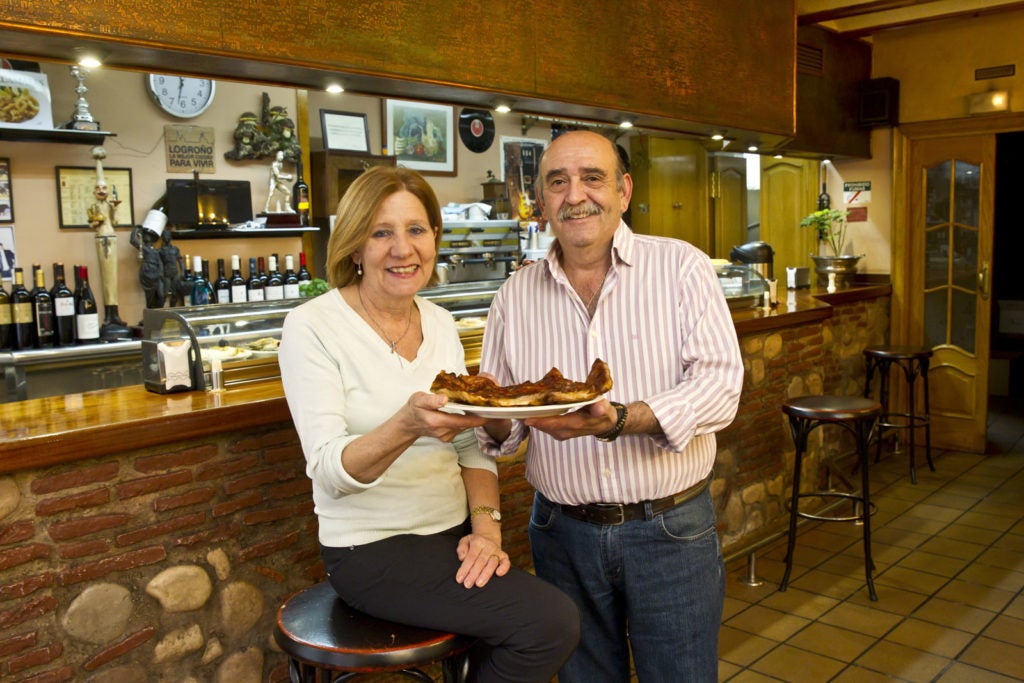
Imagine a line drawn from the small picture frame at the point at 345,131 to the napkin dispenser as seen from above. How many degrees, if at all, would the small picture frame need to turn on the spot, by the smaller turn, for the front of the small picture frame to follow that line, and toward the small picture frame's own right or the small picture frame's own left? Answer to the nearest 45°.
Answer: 0° — it already faces it

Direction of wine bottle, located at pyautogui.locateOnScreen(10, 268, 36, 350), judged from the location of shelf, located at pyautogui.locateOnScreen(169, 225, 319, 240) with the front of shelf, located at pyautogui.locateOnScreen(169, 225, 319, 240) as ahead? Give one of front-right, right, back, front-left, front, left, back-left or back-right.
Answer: front-right

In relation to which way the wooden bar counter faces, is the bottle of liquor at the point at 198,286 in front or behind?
behind

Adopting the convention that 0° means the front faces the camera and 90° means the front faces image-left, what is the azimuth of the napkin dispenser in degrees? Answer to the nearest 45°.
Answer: approximately 315°

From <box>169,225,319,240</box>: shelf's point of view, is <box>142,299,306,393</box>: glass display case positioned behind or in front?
in front

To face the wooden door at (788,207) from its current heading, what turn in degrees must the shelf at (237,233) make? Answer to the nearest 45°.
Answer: approximately 90° to its left

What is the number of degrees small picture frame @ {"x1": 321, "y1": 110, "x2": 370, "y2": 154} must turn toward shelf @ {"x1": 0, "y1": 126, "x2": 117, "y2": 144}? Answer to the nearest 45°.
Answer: approximately 45° to its right

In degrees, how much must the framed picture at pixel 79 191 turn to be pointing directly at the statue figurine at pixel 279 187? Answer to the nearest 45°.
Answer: approximately 90° to its left

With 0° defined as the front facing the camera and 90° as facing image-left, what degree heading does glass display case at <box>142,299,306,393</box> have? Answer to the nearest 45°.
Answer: approximately 315°

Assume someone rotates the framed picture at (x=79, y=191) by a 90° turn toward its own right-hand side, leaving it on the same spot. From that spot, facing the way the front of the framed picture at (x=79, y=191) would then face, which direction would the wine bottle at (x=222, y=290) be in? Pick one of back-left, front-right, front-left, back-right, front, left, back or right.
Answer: back

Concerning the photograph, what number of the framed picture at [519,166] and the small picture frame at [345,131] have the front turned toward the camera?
2
